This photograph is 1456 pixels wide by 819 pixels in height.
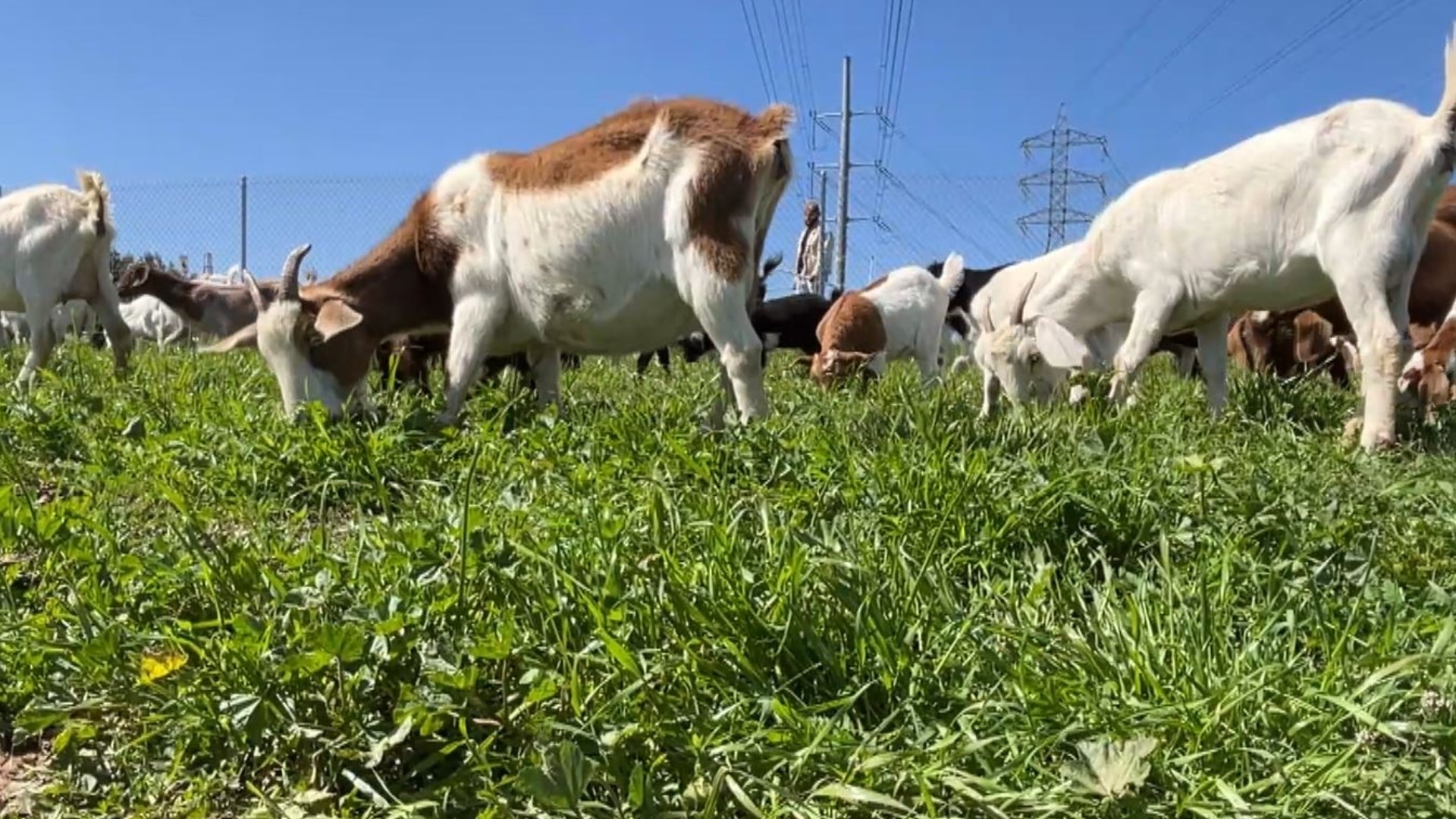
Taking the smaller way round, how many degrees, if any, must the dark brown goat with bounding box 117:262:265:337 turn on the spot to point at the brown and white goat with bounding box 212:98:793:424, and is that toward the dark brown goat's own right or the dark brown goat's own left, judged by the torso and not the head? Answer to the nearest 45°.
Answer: approximately 90° to the dark brown goat's own left

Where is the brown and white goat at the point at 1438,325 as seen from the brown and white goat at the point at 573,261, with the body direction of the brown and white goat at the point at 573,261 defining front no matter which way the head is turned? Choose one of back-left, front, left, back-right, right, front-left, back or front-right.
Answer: back

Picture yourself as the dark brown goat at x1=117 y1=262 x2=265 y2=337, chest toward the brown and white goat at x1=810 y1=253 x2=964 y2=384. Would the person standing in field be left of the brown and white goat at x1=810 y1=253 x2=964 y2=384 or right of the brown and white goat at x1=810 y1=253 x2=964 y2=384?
left

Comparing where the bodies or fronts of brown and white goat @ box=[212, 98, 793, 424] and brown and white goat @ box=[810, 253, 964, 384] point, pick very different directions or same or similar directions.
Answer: same or similar directions

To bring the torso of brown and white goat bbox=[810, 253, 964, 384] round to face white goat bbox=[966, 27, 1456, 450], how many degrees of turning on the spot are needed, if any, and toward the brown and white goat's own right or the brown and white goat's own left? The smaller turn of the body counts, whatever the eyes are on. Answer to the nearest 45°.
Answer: approximately 90° to the brown and white goat's own left

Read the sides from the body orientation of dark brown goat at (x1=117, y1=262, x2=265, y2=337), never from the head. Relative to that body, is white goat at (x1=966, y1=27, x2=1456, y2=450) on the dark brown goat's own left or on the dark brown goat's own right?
on the dark brown goat's own left

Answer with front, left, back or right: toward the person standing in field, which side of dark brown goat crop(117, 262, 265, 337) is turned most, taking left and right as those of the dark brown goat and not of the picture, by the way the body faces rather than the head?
back

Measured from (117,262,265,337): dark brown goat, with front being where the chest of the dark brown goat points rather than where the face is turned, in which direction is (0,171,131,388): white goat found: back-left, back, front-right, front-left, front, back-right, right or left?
left

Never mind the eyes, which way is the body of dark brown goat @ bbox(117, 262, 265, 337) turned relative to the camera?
to the viewer's left

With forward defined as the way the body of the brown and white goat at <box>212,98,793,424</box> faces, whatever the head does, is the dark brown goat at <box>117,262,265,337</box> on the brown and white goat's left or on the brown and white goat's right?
on the brown and white goat's right

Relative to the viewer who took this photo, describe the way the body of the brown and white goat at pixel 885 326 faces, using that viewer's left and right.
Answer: facing to the left of the viewer

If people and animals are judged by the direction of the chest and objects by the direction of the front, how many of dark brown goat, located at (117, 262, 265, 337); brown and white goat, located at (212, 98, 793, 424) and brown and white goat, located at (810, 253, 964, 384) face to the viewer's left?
3

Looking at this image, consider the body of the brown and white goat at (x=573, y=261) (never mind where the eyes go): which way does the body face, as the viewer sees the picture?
to the viewer's left

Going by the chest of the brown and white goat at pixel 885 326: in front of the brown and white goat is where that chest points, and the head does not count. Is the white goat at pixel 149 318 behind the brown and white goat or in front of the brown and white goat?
in front
